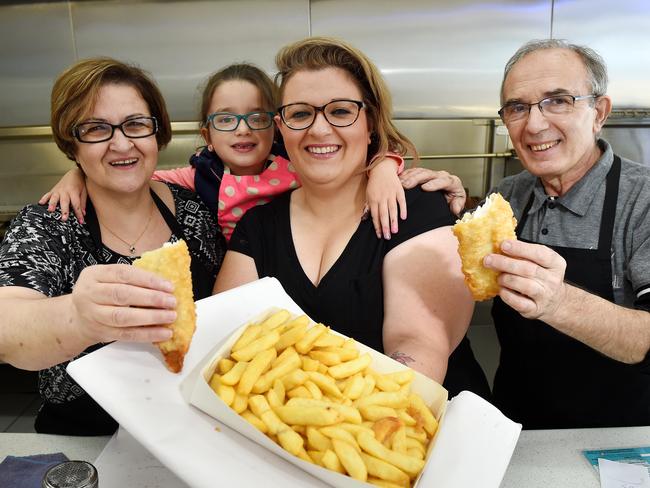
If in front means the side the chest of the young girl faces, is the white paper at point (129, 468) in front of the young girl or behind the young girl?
in front

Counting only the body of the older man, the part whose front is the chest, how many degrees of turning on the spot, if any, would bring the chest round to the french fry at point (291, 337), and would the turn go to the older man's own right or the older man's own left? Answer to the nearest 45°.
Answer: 0° — they already face it

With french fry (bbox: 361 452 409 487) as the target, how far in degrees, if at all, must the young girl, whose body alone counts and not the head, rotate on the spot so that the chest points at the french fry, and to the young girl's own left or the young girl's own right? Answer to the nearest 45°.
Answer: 0° — they already face it

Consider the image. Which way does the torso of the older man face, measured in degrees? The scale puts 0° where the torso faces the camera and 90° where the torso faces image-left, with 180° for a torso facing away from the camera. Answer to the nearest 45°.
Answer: approximately 45°

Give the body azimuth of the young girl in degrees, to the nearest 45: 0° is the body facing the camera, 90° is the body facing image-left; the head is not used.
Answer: approximately 0°

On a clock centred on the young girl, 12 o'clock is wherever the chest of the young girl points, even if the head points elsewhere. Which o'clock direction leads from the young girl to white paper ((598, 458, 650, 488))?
The white paper is roughly at 11 o'clock from the young girl.

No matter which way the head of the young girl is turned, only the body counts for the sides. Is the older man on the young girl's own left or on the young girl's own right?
on the young girl's own left

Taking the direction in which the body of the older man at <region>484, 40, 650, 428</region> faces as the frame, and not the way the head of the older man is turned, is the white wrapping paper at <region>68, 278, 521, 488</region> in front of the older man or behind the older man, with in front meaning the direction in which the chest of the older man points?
in front

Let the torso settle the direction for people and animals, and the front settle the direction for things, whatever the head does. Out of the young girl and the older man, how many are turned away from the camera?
0

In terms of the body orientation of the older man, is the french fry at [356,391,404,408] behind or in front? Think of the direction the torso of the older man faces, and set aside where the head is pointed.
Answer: in front

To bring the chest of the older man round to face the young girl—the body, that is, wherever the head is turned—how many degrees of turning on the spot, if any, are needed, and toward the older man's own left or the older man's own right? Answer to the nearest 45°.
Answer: approximately 45° to the older man's own right
